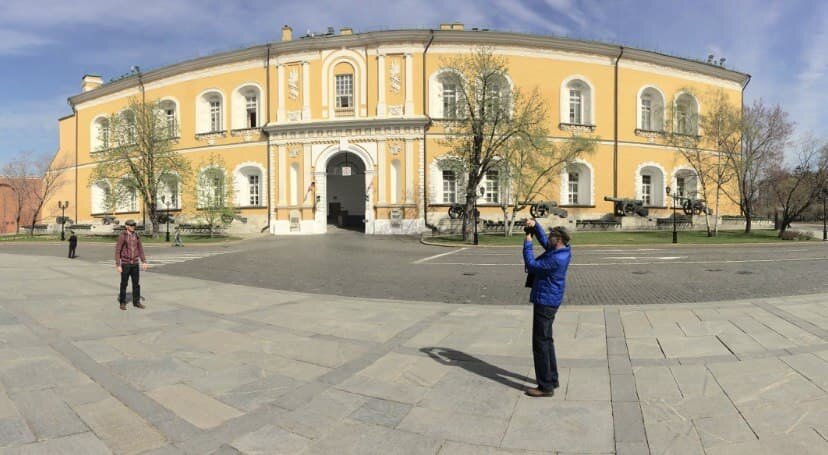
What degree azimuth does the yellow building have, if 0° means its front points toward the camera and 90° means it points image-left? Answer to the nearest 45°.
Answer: approximately 0°

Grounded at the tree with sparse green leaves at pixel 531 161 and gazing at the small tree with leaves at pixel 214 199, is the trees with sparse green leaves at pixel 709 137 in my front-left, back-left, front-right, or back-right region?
back-right

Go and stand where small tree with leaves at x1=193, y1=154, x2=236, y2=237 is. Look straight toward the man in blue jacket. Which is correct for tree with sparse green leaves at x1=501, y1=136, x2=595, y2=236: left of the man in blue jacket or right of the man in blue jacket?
left

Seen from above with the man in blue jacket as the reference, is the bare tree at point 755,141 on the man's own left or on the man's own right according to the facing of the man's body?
on the man's own right

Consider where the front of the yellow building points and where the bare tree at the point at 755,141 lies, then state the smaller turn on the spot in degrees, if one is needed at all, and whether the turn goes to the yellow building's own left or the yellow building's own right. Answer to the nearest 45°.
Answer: approximately 90° to the yellow building's own left

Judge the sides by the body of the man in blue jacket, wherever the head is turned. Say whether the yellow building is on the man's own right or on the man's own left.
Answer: on the man's own right

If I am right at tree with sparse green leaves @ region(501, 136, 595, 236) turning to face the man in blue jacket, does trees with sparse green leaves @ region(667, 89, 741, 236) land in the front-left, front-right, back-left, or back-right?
back-left

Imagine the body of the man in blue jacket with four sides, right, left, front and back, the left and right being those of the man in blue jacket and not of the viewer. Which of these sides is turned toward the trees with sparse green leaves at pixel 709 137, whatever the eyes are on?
right

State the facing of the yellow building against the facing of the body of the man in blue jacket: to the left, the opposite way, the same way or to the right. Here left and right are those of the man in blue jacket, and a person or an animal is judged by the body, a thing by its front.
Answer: to the left
